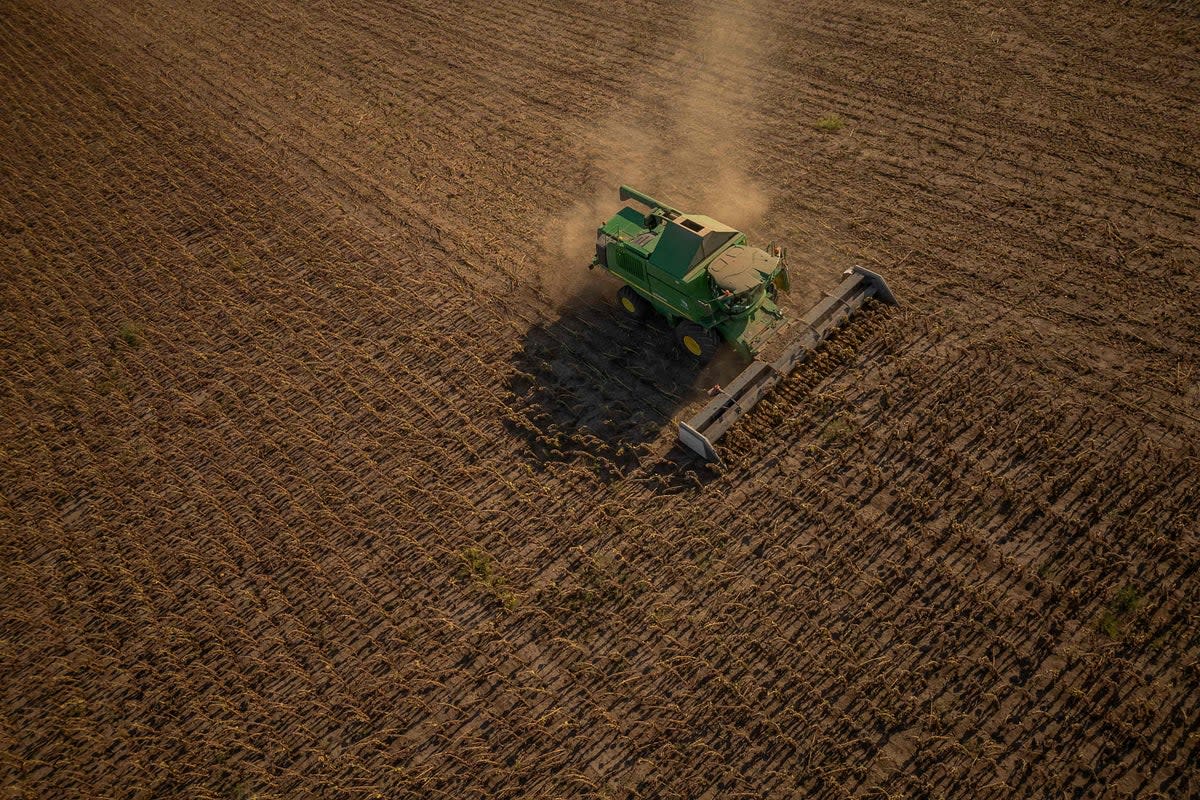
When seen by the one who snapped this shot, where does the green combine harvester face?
facing the viewer and to the right of the viewer
